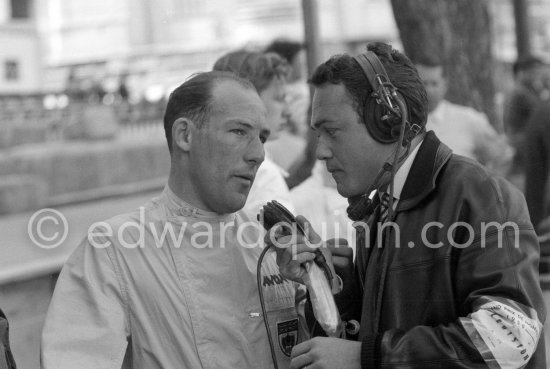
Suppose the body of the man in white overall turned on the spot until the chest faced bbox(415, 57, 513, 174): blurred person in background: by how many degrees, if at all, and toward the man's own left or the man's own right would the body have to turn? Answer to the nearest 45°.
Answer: approximately 90° to the man's own left

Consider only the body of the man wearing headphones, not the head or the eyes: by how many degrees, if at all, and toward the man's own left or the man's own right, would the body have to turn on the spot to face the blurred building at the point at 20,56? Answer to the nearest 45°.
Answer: approximately 45° to the man's own right

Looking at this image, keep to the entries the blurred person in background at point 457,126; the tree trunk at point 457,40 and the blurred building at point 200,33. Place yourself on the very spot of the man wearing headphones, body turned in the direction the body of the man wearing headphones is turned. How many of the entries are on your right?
3

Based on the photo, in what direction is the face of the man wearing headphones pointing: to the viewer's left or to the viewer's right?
to the viewer's left

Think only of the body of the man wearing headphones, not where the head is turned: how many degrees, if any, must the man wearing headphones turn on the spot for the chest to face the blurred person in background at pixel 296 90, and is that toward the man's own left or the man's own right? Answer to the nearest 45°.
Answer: approximately 90° to the man's own right

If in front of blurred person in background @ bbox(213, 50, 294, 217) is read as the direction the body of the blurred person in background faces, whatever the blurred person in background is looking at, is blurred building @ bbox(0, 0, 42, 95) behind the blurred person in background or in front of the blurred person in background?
behind

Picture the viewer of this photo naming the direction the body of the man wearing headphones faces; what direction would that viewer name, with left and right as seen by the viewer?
facing to the left of the viewer

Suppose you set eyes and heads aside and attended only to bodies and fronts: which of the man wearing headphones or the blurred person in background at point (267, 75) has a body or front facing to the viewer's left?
the man wearing headphones

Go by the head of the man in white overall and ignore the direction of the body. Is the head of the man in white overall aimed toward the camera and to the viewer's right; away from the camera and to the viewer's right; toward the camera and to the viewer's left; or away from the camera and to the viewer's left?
toward the camera and to the viewer's right

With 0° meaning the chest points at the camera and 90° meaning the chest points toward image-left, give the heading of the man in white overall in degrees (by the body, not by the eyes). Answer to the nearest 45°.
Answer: approximately 315°

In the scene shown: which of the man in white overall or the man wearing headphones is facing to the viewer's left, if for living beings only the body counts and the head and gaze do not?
the man wearing headphones
